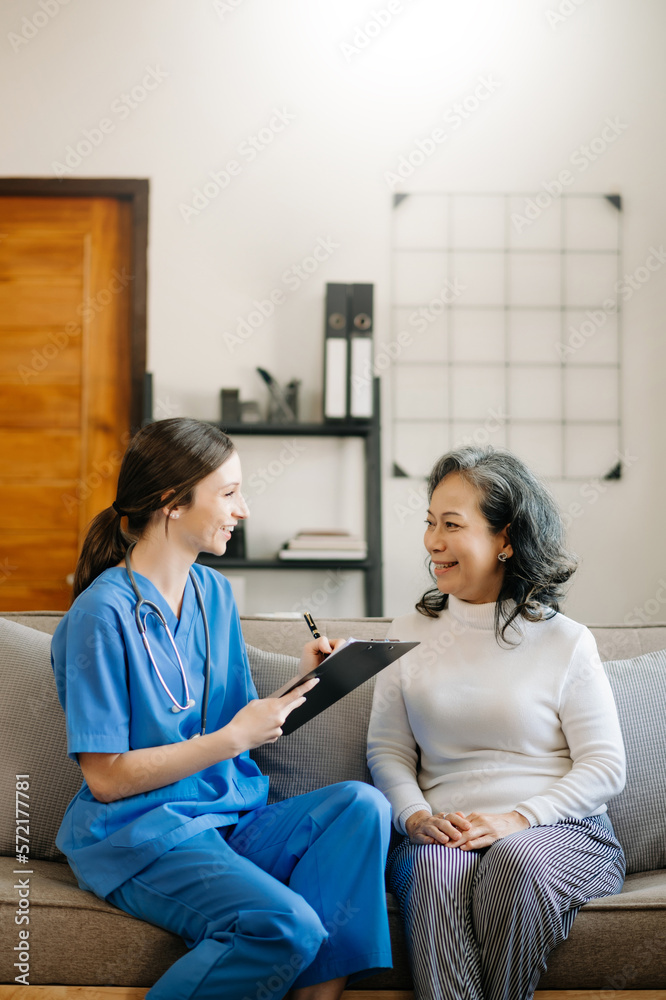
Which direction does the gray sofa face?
toward the camera

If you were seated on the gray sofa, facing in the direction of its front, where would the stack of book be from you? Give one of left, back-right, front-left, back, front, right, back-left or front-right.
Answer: back

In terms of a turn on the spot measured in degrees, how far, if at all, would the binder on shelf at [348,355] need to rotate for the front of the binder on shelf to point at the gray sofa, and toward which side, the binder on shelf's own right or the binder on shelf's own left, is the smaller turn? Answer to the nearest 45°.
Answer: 0° — it already faces it

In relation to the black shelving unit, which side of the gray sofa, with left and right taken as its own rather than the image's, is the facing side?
back

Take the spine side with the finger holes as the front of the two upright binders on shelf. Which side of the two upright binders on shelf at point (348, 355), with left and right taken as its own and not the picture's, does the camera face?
front

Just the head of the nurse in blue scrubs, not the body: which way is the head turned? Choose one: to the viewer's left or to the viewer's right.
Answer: to the viewer's right

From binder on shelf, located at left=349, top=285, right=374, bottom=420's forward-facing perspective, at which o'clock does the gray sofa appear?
The gray sofa is roughly at 12 o'clock from the binder on shelf.

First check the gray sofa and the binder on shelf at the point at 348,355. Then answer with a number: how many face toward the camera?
2

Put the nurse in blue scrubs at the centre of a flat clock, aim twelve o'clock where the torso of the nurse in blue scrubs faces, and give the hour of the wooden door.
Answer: The wooden door is roughly at 7 o'clock from the nurse in blue scrubs.

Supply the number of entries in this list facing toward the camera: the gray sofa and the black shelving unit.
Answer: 2

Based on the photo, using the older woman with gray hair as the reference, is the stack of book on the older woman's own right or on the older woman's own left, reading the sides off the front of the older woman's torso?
on the older woman's own right
